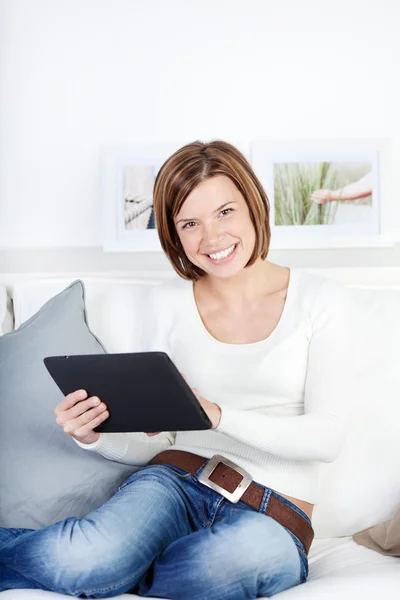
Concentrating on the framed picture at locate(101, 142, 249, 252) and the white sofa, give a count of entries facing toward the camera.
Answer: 2

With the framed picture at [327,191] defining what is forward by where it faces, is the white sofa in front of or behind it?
in front

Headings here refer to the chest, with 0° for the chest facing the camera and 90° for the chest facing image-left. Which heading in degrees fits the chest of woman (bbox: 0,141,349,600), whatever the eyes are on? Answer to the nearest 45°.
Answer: approximately 0°

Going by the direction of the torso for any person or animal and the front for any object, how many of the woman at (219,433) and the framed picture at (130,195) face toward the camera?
2

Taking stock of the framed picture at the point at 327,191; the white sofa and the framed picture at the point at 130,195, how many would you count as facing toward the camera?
3

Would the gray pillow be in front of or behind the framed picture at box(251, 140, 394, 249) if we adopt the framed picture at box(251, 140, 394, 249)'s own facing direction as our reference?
in front

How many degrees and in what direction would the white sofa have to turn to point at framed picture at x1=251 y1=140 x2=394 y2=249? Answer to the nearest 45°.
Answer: approximately 180°

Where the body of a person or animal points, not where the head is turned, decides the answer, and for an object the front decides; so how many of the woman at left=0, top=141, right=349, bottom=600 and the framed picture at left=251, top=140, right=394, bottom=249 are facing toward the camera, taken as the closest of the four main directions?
2
